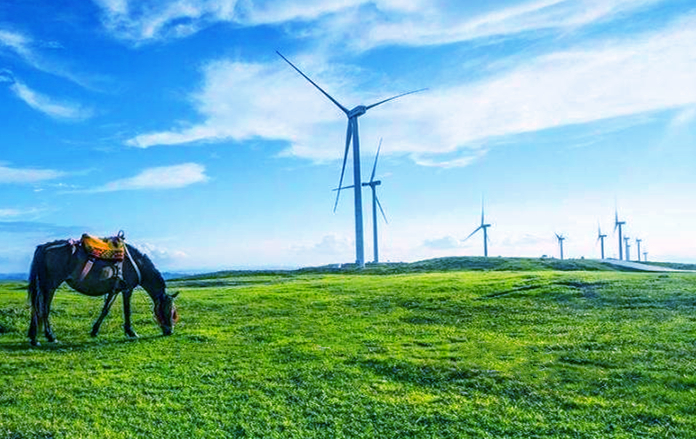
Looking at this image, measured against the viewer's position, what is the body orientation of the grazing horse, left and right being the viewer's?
facing to the right of the viewer
